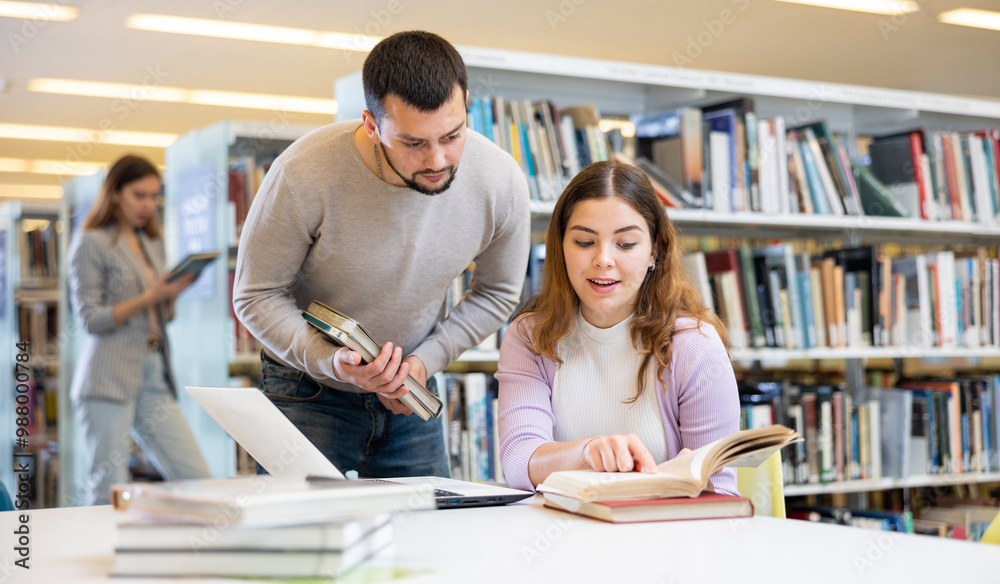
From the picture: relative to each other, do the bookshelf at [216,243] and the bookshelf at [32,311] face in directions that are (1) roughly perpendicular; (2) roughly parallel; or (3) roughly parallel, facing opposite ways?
roughly parallel

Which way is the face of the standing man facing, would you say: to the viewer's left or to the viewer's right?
to the viewer's right

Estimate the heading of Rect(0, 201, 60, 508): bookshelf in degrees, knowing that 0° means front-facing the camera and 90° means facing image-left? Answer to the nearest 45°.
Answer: approximately 315°

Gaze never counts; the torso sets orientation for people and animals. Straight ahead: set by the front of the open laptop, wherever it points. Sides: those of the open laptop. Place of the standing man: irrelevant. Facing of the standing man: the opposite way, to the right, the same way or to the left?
to the right

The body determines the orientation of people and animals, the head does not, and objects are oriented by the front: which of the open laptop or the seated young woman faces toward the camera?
the seated young woman

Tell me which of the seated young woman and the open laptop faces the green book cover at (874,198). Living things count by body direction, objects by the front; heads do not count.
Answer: the open laptop

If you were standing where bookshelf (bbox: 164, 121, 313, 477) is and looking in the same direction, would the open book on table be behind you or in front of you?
in front

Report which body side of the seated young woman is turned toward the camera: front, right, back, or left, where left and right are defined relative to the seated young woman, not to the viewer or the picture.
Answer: front

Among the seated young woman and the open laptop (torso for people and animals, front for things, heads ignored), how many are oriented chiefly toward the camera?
1

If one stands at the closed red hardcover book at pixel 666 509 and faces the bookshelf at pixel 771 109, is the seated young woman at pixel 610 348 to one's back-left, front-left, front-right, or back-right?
front-left

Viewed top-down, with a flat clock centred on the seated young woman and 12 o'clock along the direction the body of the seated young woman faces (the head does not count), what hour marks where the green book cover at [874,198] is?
The green book cover is roughly at 7 o'clock from the seated young woman.

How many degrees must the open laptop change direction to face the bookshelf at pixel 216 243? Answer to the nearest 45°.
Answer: approximately 45° to its left

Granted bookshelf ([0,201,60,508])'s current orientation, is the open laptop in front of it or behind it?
in front

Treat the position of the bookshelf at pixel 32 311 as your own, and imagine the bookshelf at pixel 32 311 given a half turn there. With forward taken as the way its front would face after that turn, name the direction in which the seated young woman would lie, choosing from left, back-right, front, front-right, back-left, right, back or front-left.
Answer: back-left

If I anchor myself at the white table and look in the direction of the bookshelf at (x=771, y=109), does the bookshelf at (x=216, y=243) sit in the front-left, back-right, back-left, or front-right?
front-left

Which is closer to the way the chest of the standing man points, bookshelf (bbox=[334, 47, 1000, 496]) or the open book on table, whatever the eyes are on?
the open book on table

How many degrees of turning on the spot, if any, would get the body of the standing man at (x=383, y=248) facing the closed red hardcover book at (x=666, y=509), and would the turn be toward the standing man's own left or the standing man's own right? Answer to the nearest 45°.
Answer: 0° — they already face it
